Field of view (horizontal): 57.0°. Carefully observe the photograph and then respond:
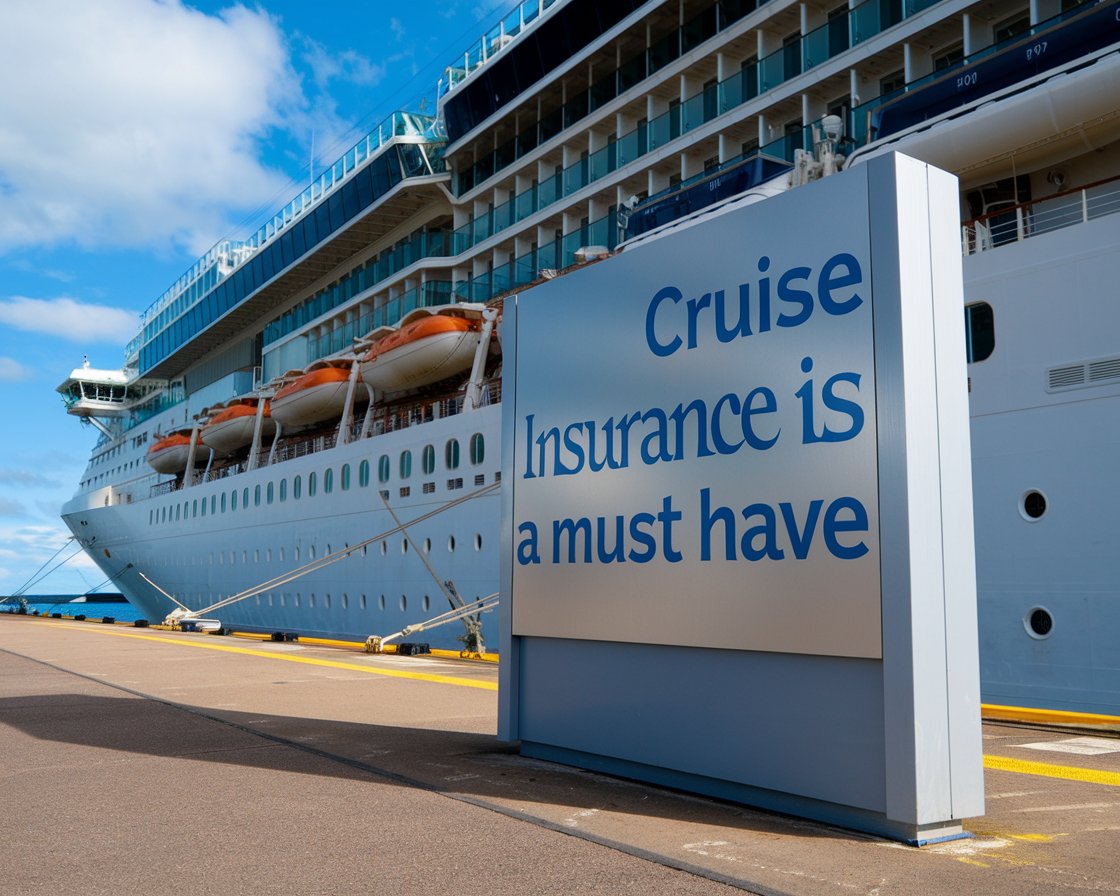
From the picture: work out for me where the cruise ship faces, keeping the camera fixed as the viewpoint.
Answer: facing away from the viewer and to the left of the viewer

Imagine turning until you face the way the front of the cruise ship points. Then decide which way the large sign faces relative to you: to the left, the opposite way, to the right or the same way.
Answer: to the left

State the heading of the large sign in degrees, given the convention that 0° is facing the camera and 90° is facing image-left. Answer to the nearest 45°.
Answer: approximately 45°

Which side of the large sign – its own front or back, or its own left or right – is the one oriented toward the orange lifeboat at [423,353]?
right
